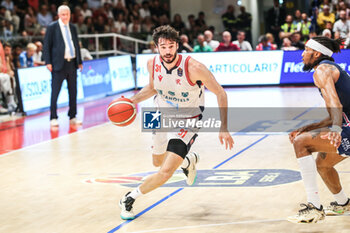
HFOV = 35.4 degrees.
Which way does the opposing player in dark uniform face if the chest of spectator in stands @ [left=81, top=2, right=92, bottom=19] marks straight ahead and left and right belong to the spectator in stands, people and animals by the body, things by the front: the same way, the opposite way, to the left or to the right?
to the right

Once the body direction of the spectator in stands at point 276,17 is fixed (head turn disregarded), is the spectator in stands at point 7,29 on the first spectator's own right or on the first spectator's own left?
on the first spectator's own right

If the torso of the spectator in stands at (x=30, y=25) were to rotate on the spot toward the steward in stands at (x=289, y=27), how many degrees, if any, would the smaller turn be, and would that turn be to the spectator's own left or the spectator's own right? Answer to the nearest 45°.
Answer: approximately 45° to the spectator's own left

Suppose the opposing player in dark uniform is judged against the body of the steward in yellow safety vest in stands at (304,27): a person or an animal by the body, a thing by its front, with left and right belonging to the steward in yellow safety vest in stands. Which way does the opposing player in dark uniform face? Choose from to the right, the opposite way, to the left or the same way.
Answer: to the right

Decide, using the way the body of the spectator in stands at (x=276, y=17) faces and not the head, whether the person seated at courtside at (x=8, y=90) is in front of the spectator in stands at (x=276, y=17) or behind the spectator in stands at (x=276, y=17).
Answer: in front

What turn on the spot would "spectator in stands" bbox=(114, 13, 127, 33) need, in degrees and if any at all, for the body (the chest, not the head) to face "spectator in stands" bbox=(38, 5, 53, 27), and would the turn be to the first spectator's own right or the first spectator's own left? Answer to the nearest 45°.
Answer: approximately 45° to the first spectator's own right

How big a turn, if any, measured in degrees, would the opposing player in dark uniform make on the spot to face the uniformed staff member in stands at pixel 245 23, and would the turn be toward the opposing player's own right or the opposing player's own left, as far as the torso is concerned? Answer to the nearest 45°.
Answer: approximately 90° to the opposing player's own right

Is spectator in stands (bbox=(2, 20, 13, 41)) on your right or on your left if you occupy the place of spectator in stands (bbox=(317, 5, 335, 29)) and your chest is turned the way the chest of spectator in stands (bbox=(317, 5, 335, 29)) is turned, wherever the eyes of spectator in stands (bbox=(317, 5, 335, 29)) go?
on your right

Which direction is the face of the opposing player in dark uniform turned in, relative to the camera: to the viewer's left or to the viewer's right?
to the viewer's left

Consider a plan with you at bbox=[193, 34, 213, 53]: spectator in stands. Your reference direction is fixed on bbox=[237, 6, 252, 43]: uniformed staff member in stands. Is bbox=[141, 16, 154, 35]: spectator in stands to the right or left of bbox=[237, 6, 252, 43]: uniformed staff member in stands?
left

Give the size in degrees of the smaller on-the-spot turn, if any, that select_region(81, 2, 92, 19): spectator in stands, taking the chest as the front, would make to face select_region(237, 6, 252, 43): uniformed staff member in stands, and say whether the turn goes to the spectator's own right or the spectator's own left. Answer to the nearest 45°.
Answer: approximately 90° to the spectator's own left
